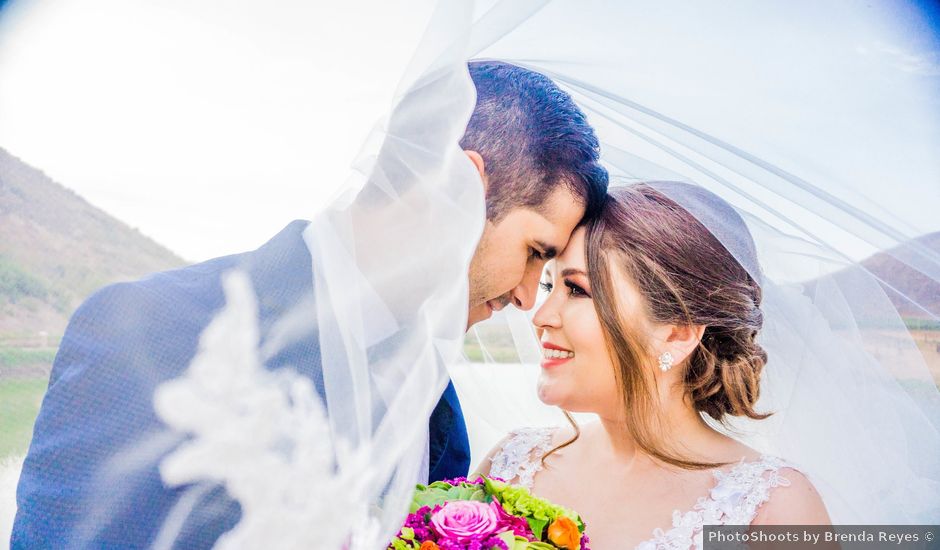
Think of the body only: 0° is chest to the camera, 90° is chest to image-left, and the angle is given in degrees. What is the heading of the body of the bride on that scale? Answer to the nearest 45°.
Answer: approximately 45°

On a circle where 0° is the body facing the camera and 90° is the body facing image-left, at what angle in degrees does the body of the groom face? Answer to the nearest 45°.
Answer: approximately 315°
